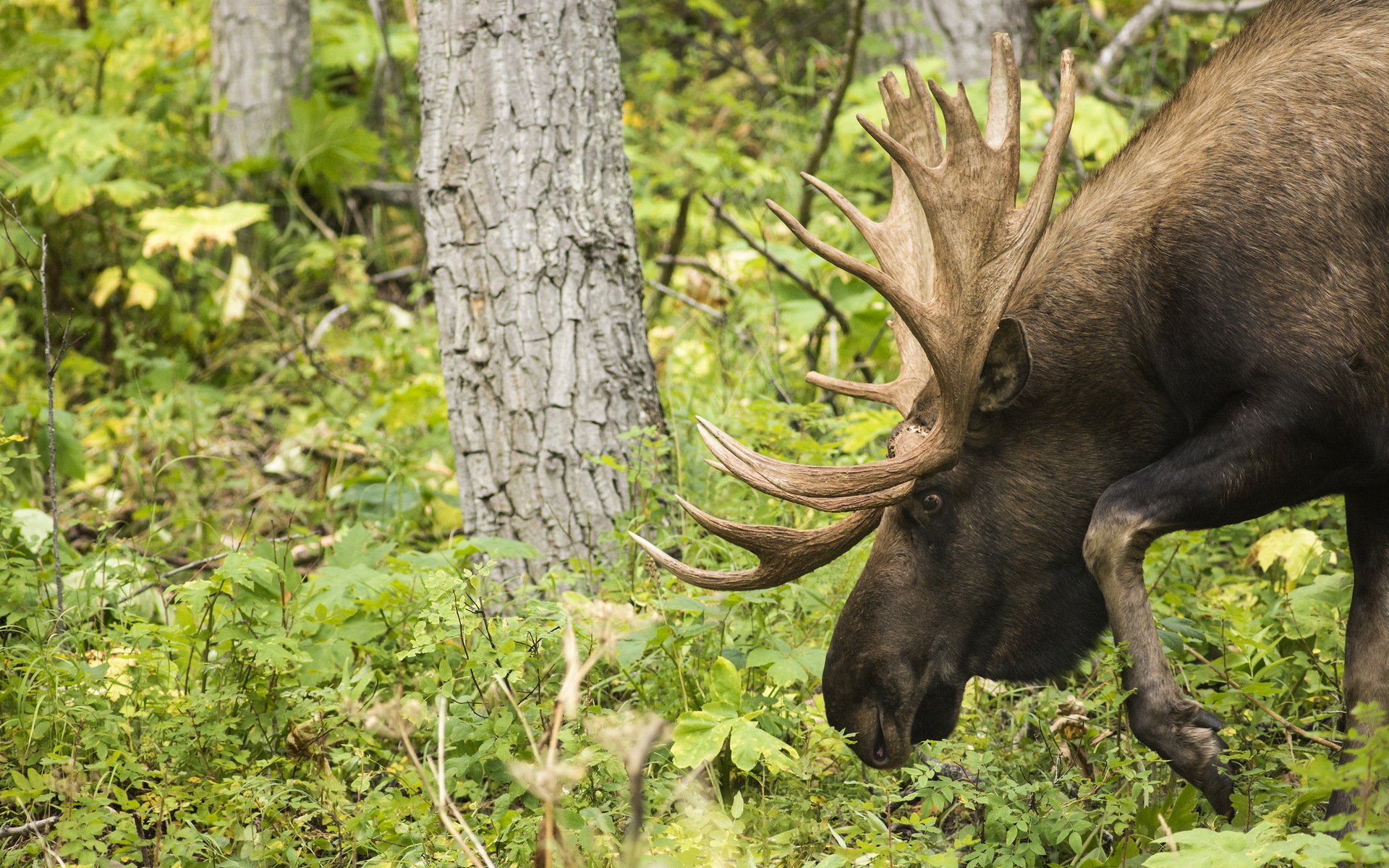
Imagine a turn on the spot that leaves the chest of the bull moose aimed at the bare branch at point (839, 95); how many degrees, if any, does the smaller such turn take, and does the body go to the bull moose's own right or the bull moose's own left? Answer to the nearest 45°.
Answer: approximately 90° to the bull moose's own right

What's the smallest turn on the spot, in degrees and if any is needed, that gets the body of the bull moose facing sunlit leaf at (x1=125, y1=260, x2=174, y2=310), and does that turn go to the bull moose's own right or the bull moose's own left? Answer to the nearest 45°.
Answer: approximately 45° to the bull moose's own right

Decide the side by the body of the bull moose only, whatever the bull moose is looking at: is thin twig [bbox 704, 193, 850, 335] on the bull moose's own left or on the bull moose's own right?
on the bull moose's own right

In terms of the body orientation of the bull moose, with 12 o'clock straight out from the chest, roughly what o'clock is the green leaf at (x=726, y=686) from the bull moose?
The green leaf is roughly at 11 o'clock from the bull moose.

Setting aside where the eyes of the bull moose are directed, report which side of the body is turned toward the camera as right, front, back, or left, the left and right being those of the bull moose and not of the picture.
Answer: left
